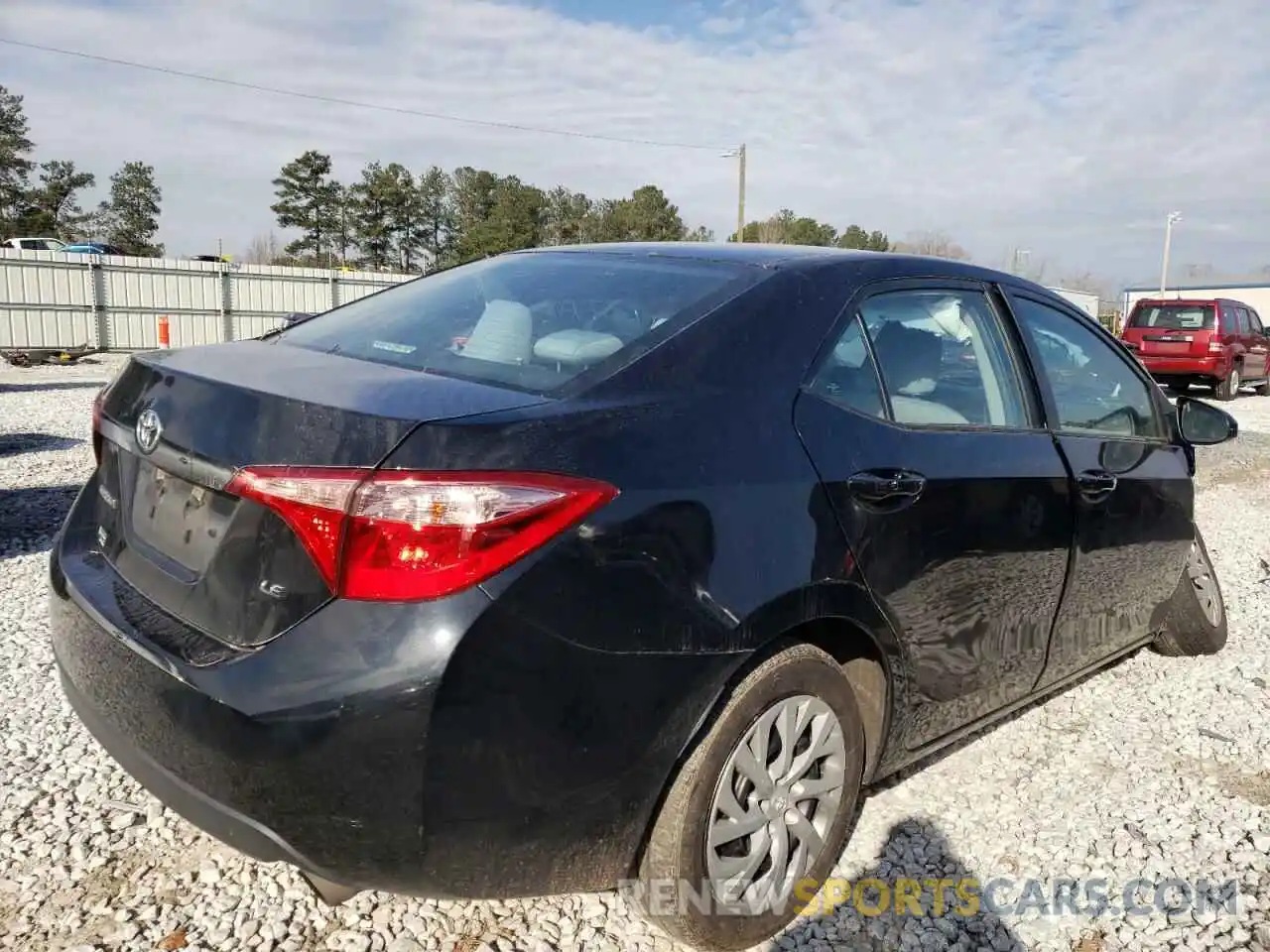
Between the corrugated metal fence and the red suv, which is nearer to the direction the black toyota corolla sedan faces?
the red suv

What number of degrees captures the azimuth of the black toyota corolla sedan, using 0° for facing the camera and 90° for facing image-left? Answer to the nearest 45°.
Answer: approximately 225°

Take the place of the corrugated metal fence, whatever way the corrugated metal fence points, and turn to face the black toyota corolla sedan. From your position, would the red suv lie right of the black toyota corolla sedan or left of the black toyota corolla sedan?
left

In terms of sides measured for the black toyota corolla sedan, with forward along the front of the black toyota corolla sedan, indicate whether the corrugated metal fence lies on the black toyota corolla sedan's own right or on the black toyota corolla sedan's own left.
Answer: on the black toyota corolla sedan's own left

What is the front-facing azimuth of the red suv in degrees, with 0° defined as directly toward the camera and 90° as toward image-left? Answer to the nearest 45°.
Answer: approximately 225°

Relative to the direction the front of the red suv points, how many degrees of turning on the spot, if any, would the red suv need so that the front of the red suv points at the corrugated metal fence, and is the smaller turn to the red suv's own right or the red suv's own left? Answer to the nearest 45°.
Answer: approximately 135° to the red suv's own left

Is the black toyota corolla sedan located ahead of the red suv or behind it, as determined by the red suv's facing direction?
behind
